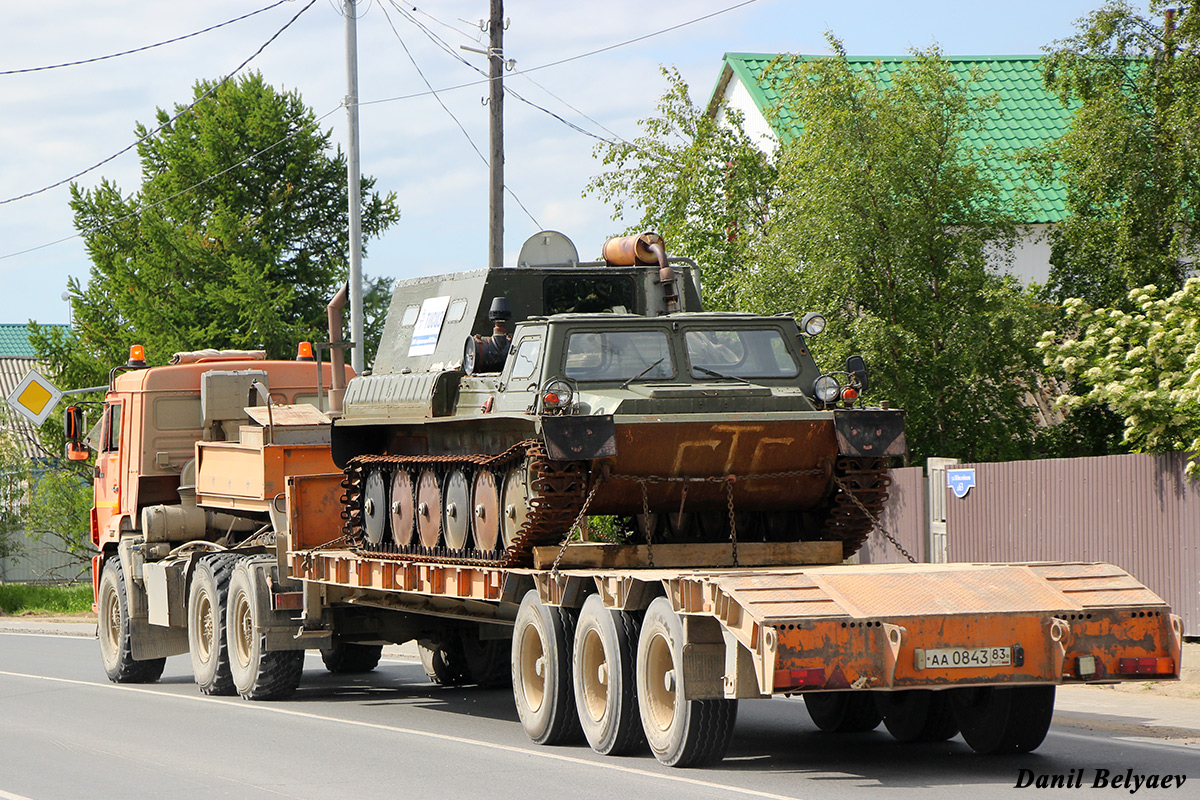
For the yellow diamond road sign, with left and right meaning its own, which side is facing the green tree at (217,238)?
back

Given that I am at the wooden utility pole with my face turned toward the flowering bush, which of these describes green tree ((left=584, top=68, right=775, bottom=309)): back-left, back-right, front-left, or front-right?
front-left

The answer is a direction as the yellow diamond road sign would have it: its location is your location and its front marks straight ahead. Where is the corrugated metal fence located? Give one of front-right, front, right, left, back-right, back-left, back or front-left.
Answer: front-left

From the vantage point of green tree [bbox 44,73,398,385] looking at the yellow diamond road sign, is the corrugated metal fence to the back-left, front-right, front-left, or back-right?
front-left

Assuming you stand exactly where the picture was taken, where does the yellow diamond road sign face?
facing the viewer

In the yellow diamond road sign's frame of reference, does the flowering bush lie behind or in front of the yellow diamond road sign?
in front
